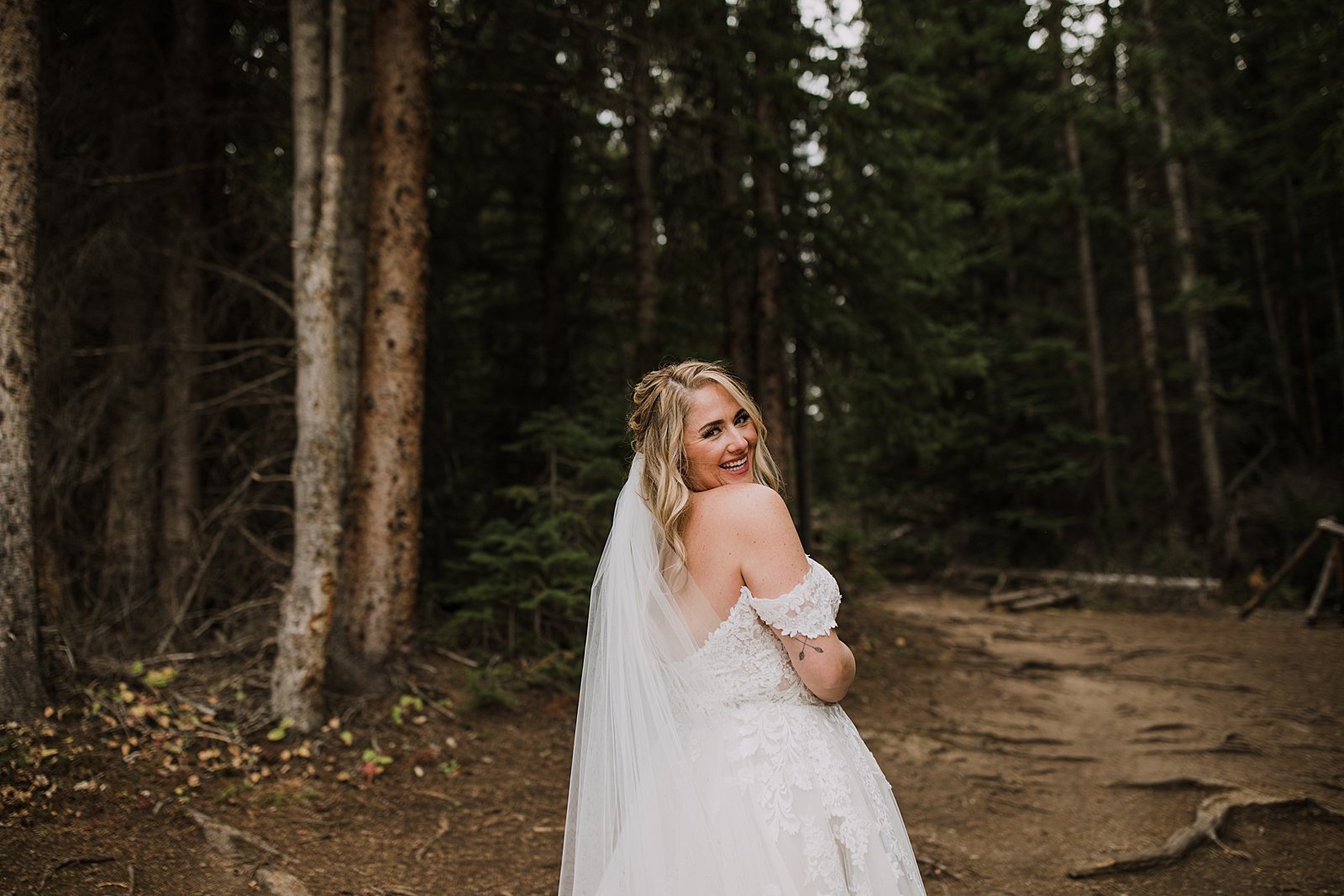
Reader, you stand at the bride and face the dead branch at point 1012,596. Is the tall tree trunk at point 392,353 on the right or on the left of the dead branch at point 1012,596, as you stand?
left

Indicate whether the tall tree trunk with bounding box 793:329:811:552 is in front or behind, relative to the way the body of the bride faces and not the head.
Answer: in front

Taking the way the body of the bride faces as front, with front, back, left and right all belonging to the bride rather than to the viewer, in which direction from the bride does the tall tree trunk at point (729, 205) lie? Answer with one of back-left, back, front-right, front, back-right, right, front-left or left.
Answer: front-left

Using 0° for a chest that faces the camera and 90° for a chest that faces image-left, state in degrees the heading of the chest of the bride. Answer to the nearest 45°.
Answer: approximately 225°

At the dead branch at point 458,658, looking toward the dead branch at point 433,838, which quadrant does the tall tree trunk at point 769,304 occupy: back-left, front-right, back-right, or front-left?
back-left

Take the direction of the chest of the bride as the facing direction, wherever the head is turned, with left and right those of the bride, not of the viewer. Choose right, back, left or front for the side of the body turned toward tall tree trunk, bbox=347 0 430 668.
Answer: left

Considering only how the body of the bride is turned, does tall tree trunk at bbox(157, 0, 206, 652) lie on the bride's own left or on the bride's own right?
on the bride's own left

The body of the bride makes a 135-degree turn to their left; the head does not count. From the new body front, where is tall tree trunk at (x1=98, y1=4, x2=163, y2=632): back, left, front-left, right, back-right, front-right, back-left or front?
front-right

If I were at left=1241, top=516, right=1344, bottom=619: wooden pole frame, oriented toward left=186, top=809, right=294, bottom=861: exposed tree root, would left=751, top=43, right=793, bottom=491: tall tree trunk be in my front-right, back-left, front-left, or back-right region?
front-right
